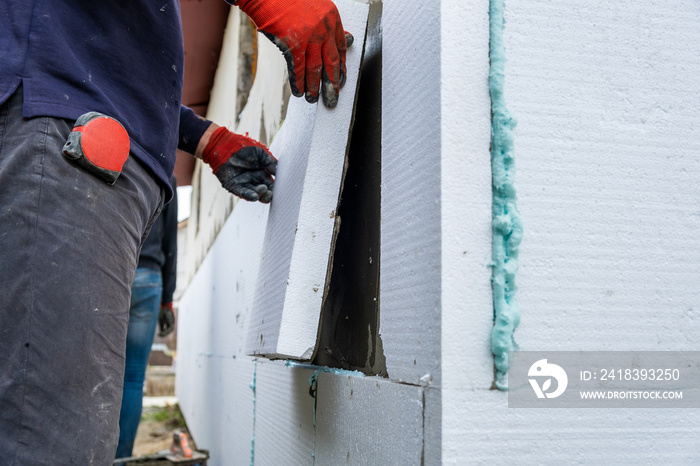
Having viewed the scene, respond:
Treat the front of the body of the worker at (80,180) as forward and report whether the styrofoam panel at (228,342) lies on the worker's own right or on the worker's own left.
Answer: on the worker's own left

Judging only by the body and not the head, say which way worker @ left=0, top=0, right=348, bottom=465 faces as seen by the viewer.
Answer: to the viewer's right

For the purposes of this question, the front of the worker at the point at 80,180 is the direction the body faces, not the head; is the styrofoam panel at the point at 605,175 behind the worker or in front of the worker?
in front

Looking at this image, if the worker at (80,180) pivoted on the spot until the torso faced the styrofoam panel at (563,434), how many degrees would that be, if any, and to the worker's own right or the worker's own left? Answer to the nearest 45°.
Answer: approximately 45° to the worker's own right

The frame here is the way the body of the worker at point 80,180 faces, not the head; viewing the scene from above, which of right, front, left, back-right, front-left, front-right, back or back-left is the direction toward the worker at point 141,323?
left

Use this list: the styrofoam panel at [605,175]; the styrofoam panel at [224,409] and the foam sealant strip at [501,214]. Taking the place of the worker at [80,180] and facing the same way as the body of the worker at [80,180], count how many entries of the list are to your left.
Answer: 1

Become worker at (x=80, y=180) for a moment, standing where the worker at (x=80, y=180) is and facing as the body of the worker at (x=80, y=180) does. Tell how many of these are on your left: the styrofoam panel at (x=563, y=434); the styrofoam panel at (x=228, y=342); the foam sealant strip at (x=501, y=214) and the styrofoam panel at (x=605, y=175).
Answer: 1

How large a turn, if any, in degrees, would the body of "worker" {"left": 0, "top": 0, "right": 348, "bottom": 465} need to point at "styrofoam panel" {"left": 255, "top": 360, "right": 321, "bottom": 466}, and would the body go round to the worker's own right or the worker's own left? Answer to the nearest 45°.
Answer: approximately 45° to the worker's own left

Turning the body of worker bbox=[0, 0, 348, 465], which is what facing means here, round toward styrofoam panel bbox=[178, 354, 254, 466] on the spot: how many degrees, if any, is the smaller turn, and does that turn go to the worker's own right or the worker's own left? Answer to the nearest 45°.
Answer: approximately 90° to the worker's own left

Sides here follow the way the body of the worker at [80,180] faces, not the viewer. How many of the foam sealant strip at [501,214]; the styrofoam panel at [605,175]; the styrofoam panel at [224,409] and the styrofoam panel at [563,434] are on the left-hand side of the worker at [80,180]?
1
